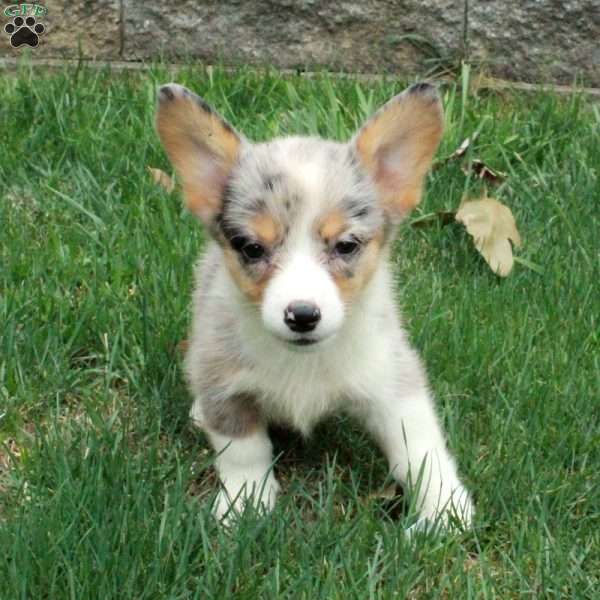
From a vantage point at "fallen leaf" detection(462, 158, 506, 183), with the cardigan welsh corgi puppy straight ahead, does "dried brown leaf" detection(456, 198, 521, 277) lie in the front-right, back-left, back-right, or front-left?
front-left

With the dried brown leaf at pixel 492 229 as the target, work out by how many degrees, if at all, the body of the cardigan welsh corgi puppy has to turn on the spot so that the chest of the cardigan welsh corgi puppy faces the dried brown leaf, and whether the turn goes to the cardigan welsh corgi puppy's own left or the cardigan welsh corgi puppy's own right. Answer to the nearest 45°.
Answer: approximately 135° to the cardigan welsh corgi puppy's own left

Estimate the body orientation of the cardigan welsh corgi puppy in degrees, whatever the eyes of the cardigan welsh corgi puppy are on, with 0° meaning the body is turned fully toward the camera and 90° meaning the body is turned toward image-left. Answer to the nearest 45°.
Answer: approximately 0°

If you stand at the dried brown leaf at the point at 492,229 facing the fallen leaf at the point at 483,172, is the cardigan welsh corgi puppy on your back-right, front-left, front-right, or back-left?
back-left

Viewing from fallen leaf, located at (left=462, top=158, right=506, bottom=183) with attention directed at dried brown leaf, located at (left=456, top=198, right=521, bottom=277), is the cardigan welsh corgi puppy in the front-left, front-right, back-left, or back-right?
front-right

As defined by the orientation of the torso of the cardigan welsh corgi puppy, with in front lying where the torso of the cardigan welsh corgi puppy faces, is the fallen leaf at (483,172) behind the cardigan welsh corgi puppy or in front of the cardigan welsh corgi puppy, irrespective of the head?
behind
